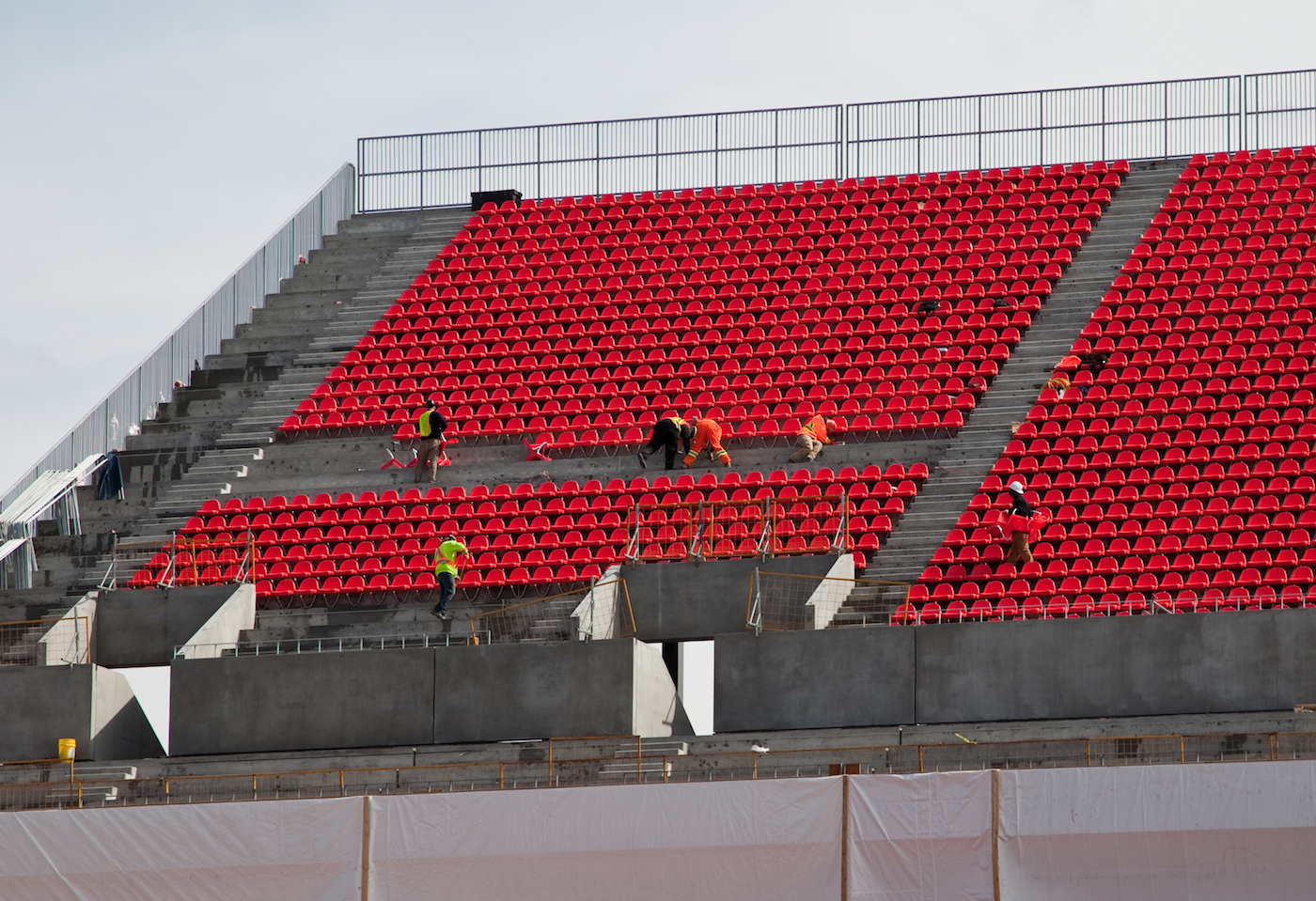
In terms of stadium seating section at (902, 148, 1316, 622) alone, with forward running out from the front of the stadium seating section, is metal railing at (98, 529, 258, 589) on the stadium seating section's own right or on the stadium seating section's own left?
on the stadium seating section's own right

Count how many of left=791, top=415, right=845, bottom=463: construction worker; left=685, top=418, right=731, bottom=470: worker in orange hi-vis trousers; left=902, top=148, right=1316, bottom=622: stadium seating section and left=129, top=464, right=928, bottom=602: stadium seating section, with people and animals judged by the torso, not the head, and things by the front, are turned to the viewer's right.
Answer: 1

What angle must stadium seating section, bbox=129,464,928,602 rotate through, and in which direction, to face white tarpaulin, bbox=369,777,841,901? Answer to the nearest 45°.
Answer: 0° — it already faces it

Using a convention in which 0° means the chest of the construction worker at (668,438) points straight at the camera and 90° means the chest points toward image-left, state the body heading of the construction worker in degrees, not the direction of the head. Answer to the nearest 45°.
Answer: approximately 225°

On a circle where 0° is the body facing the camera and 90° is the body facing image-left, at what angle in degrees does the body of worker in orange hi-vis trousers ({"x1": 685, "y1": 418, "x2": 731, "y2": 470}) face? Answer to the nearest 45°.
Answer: approximately 180°

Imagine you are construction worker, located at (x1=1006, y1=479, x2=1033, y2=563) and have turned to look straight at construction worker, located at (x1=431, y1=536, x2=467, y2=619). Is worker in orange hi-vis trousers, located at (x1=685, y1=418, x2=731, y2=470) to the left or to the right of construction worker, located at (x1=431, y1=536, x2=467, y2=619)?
right

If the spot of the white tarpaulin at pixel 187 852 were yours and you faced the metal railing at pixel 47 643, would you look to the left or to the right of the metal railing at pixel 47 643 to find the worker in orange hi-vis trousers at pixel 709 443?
right

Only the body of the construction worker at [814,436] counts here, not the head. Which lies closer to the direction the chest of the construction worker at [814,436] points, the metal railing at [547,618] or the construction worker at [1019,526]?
the construction worker

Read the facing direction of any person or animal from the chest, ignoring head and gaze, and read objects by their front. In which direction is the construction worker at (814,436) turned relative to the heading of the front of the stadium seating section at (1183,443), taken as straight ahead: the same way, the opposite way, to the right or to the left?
to the left

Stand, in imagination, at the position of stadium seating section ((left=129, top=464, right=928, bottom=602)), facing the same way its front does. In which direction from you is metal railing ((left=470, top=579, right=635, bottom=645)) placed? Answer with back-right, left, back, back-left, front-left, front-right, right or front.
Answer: front

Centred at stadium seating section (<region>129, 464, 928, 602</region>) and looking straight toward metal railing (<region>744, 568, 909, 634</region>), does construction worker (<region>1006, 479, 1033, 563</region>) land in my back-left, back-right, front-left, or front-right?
front-left

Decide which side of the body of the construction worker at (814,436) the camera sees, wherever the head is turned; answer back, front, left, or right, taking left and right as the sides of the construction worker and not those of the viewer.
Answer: right

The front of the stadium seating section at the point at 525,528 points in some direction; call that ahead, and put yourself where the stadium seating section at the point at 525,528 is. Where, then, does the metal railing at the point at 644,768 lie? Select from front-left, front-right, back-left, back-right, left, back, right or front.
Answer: front

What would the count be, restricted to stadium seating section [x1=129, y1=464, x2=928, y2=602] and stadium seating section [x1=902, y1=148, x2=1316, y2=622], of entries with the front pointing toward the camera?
2

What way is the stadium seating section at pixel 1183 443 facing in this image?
toward the camera
